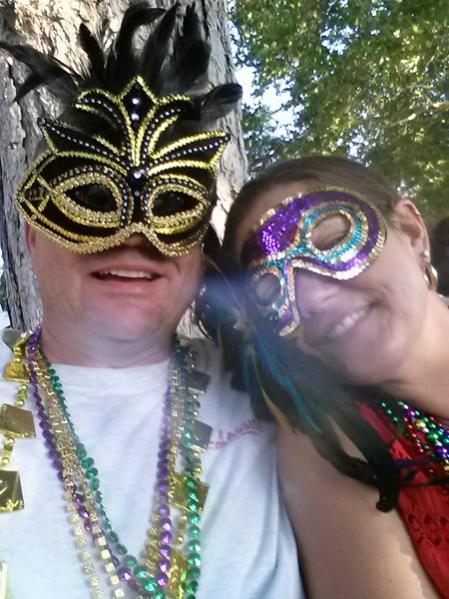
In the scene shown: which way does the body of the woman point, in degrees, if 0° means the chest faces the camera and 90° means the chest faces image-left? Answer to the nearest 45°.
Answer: approximately 45°

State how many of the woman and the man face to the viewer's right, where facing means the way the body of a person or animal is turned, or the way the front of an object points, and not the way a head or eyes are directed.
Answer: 0

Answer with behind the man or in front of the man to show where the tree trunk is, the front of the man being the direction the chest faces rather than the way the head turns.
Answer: behind

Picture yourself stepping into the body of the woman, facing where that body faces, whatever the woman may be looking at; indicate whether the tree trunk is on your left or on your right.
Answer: on your right

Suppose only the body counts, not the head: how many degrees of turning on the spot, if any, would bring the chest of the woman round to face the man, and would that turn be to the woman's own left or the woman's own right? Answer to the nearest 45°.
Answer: approximately 45° to the woman's own right

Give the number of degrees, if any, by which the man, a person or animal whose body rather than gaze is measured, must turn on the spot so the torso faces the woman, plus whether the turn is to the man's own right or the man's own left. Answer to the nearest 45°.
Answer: approximately 90° to the man's own left

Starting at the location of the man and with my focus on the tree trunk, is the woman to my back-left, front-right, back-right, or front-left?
back-right

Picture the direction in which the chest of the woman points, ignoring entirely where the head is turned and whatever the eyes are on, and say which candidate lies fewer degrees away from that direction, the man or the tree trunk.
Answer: the man

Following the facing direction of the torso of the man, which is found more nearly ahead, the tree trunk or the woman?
the woman
